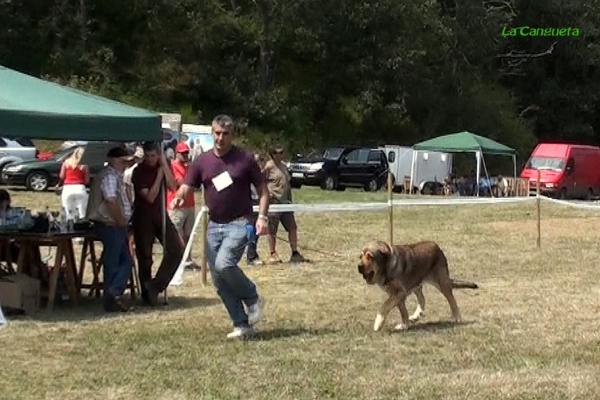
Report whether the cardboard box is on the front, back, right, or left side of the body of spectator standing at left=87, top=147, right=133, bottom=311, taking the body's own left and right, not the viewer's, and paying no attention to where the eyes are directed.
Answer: back

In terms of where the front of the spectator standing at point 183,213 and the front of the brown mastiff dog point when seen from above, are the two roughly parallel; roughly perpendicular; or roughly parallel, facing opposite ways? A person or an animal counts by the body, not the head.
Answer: roughly perpendicular

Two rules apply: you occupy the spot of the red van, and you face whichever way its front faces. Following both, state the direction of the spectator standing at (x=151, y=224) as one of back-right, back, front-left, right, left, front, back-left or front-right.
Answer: front-left

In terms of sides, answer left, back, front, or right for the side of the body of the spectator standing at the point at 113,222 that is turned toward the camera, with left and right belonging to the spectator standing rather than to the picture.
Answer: right

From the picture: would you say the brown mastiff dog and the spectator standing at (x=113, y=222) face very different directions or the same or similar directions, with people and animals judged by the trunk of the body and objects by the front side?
very different directions

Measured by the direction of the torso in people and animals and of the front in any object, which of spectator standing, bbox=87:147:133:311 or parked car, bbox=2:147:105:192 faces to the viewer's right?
the spectator standing

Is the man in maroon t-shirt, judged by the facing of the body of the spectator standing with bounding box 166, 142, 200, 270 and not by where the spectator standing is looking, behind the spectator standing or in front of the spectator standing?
in front

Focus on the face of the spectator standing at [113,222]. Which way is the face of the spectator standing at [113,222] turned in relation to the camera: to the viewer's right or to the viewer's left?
to the viewer's right

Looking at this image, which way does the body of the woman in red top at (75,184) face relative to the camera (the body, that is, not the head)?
away from the camera

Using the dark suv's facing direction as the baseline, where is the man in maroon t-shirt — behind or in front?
in front

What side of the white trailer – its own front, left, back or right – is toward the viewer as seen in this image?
left
